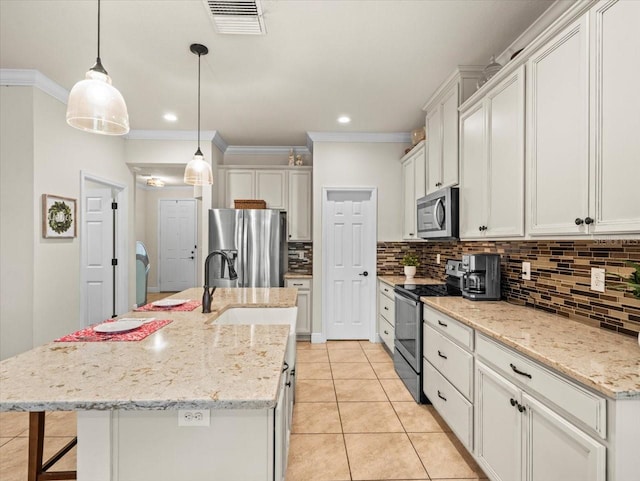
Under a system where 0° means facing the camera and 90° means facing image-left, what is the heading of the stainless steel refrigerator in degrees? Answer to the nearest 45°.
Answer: approximately 0°

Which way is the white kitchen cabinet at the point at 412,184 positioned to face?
to the viewer's left

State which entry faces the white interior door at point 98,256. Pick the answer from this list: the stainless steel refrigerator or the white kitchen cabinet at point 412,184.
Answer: the white kitchen cabinet

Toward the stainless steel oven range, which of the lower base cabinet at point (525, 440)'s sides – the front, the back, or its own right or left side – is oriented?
right

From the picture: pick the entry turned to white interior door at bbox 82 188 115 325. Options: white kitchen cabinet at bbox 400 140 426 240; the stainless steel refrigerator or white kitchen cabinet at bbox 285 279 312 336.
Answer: white kitchen cabinet at bbox 400 140 426 240

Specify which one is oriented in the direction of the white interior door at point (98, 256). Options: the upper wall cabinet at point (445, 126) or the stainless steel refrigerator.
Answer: the upper wall cabinet

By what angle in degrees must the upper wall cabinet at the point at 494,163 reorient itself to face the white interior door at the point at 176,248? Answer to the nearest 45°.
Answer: approximately 90° to its right

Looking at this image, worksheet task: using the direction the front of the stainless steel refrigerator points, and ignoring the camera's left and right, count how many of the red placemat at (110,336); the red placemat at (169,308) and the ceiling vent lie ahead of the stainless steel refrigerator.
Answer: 3

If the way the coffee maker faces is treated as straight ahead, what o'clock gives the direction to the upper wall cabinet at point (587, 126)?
The upper wall cabinet is roughly at 10 o'clock from the coffee maker.

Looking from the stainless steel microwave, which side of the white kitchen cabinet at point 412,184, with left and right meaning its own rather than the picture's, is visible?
left

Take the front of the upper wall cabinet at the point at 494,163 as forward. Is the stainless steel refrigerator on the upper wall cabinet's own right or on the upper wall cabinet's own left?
on the upper wall cabinet's own right

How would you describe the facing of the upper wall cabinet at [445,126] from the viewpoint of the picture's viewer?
facing to the left of the viewer

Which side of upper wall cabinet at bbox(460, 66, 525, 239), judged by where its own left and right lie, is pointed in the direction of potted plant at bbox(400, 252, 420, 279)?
right
